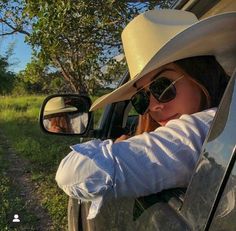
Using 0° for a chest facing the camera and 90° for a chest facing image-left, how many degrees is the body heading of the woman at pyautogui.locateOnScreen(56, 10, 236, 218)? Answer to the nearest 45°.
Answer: approximately 45°

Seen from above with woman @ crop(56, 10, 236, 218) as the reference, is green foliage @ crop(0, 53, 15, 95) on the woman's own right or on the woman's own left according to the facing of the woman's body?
on the woman's own right

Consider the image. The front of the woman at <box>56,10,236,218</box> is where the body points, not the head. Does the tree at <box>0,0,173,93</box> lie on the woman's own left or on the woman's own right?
on the woman's own right
